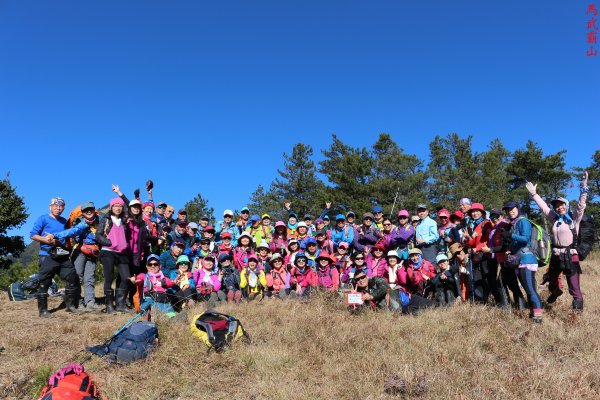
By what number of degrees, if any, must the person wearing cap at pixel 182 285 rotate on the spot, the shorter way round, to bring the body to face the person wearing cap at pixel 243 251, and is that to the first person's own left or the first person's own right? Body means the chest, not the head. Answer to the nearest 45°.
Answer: approximately 135° to the first person's own left

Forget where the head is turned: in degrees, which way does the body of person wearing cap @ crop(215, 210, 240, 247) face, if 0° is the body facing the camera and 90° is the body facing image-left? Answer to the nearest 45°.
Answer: approximately 0°

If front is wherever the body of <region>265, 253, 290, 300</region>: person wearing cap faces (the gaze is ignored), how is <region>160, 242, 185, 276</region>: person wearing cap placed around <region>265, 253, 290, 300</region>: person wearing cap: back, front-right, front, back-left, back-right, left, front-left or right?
right

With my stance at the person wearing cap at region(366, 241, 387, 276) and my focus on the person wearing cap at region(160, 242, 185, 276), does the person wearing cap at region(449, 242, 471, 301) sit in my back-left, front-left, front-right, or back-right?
back-left

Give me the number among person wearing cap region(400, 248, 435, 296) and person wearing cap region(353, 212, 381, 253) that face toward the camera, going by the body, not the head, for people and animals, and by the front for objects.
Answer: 2

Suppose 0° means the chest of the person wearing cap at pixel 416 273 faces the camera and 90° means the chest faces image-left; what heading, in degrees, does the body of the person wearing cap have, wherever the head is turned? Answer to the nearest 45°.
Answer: approximately 0°

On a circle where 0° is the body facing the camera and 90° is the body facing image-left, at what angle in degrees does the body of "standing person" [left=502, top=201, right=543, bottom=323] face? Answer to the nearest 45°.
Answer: approximately 45°

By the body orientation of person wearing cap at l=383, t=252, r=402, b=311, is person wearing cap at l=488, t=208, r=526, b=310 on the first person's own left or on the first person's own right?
on the first person's own left
